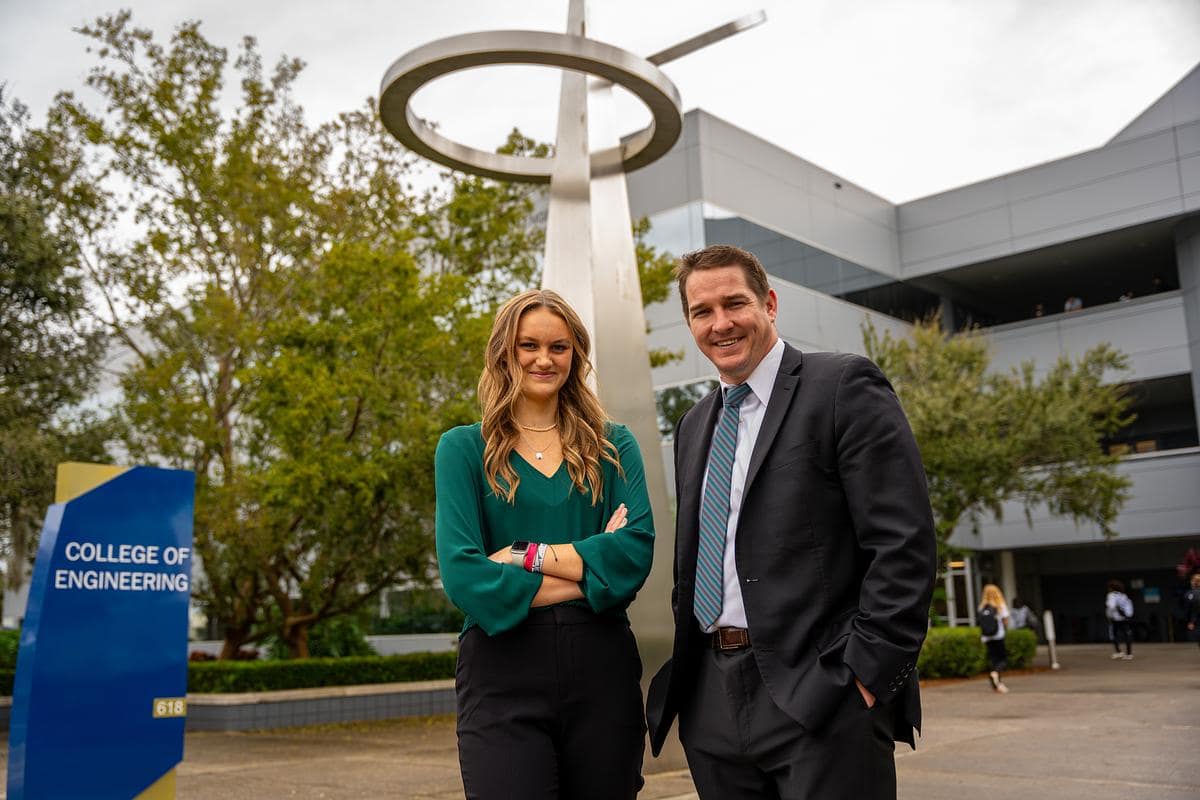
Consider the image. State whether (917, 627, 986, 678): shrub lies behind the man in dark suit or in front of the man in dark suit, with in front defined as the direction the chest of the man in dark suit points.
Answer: behind

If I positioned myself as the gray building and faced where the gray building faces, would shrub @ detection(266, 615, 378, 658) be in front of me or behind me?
in front

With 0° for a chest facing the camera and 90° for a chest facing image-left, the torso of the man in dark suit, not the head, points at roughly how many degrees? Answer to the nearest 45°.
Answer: approximately 45°

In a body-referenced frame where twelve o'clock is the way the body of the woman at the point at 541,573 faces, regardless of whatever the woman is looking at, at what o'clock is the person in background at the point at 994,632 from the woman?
The person in background is roughly at 7 o'clock from the woman.

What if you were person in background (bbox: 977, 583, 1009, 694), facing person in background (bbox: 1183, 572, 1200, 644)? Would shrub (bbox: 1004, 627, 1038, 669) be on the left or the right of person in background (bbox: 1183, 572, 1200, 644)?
left

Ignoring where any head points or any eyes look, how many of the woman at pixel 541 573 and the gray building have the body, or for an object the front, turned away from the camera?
0

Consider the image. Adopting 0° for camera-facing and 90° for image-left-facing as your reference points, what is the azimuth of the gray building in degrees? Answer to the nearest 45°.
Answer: approximately 45°
